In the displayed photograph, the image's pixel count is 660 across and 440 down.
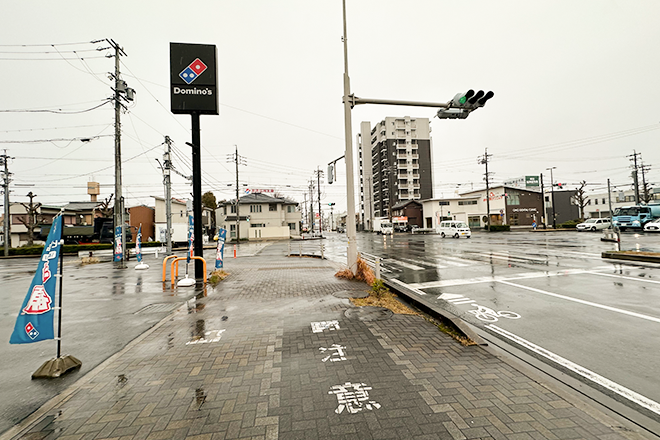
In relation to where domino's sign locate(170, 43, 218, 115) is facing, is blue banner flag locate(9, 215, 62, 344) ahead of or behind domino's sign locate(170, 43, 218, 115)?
ahead

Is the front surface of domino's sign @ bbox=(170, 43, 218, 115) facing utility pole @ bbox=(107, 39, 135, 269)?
no

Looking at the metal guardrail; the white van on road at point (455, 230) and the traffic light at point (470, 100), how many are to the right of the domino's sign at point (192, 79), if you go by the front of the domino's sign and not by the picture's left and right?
0

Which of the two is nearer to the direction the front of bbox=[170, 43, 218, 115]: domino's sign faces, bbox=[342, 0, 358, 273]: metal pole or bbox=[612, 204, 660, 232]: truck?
the metal pole

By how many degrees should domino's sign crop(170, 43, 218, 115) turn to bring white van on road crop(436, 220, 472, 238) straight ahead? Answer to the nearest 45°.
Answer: approximately 135° to its left

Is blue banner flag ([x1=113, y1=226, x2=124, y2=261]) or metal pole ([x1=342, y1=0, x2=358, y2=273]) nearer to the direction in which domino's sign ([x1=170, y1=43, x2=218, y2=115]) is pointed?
the metal pole

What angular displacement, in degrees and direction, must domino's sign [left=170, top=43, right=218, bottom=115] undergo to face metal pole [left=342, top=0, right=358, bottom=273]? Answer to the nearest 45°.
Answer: approximately 45° to its left

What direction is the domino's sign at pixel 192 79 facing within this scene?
toward the camera

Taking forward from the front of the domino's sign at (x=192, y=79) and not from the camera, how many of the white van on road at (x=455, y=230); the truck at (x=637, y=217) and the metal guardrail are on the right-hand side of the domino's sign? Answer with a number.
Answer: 0
